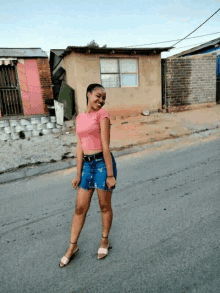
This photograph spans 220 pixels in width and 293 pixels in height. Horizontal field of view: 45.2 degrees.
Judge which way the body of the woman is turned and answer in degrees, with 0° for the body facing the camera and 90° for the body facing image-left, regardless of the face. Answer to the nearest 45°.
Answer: approximately 45°

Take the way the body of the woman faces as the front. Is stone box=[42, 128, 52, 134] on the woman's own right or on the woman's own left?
on the woman's own right

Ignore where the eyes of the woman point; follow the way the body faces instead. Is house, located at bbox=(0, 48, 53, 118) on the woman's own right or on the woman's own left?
on the woman's own right

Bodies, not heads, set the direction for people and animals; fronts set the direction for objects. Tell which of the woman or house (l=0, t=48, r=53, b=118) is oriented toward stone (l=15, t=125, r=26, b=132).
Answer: the house

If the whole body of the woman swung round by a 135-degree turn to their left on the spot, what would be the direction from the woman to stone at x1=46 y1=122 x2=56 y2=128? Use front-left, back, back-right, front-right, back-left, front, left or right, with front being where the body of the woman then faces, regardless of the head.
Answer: left

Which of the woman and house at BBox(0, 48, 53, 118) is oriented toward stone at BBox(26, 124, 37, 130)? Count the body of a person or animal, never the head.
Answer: the house

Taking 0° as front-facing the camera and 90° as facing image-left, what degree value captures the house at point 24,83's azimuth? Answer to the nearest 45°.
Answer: approximately 0°

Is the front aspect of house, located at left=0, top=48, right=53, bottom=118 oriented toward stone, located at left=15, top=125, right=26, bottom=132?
yes

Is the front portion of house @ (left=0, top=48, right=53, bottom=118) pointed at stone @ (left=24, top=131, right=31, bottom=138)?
yes

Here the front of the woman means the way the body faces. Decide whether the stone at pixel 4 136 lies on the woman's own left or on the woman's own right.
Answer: on the woman's own right

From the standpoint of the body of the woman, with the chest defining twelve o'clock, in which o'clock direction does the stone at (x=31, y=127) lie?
The stone is roughly at 4 o'clock from the woman.
